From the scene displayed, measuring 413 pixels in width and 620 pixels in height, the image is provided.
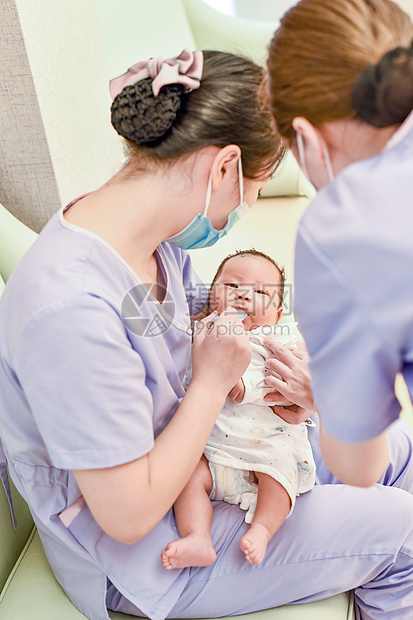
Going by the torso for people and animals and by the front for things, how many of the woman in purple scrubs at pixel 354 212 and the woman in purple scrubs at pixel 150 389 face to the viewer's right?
1

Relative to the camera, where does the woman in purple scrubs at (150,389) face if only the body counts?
to the viewer's right

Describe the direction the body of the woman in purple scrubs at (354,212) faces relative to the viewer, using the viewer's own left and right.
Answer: facing away from the viewer and to the left of the viewer
